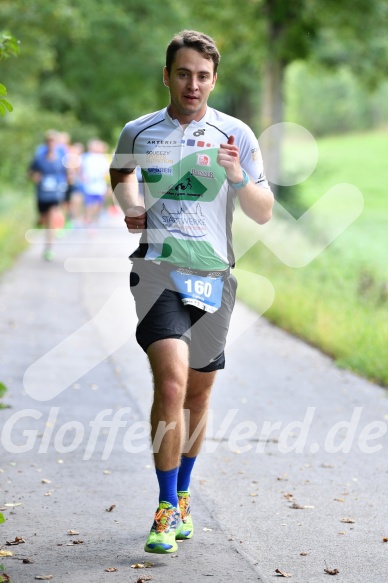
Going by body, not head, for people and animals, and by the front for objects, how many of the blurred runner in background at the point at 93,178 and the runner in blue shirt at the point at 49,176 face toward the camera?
2

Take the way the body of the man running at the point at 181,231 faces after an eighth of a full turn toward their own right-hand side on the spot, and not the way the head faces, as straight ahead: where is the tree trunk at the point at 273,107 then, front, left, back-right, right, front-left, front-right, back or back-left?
back-right

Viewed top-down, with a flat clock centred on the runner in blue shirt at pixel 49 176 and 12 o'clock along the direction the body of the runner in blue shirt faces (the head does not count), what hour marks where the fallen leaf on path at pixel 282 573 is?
The fallen leaf on path is roughly at 12 o'clock from the runner in blue shirt.

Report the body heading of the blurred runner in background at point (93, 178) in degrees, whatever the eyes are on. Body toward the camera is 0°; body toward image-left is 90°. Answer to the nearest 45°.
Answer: approximately 0°

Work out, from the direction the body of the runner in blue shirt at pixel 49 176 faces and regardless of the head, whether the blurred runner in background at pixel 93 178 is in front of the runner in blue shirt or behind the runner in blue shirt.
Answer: behind

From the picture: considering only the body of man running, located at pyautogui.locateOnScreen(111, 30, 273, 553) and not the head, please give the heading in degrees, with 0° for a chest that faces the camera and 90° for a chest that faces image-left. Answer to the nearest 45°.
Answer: approximately 0°

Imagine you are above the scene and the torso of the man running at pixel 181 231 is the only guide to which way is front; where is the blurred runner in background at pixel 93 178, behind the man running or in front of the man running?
behind

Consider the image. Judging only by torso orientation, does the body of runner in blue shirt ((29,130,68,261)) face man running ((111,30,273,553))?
yes

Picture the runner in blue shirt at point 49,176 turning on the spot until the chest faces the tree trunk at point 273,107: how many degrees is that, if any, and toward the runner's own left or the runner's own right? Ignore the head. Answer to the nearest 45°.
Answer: approximately 135° to the runner's own left

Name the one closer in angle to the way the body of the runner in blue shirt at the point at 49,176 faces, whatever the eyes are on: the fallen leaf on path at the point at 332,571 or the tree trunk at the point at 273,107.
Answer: the fallen leaf on path

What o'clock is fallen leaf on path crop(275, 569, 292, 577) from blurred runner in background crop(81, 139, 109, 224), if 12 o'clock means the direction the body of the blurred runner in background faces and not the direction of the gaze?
The fallen leaf on path is roughly at 12 o'clock from the blurred runner in background.
